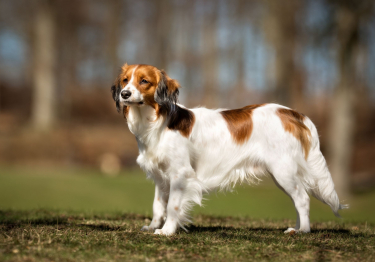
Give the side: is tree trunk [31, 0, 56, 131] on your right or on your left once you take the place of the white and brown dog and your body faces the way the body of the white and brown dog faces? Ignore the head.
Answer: on your right

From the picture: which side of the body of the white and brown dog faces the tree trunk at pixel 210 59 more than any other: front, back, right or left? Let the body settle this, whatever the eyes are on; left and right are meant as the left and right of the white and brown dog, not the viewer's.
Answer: right

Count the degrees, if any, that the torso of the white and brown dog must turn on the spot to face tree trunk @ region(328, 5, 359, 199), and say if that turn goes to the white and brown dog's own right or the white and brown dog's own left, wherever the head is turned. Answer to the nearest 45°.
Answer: approximately 90° to the white and brown dog's own right

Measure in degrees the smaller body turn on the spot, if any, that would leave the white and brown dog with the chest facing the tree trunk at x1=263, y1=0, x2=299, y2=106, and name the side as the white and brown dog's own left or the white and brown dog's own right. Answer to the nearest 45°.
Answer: approximately 90° to the white and brown dog's own right

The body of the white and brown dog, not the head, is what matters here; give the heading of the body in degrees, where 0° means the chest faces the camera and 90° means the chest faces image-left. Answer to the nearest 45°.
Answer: approximately 90°
